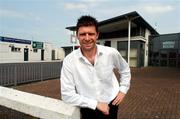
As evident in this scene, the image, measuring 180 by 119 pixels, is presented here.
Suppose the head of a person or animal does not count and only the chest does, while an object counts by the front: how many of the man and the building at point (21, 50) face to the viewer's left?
0

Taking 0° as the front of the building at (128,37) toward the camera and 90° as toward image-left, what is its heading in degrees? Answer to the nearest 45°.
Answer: approximately 45°

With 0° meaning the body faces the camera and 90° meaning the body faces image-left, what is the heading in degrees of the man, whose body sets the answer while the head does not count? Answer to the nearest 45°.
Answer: approximately 0°

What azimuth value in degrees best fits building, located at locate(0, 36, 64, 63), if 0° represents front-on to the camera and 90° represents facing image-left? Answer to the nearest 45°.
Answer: approximately 315°

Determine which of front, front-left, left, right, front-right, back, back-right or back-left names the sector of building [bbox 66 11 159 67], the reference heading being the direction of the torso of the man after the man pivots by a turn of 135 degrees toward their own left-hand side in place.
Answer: front-left

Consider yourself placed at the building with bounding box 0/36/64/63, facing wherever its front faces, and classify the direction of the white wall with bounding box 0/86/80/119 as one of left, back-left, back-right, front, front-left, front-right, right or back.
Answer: front-right

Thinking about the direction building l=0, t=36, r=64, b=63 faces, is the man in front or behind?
in front

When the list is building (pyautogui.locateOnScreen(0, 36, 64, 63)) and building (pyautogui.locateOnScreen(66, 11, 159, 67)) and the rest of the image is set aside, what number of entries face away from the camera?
0
